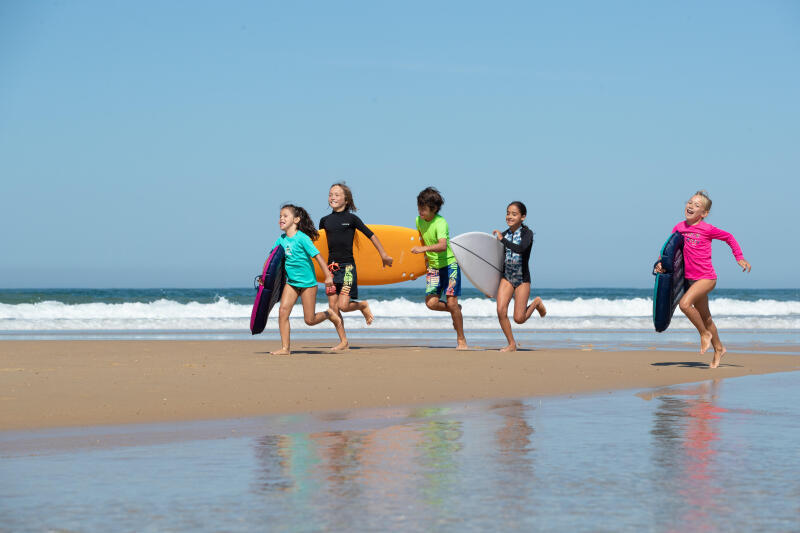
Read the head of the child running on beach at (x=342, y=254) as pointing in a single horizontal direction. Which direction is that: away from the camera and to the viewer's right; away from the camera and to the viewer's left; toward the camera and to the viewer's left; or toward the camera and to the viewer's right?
toward the camera and to the viewer's left

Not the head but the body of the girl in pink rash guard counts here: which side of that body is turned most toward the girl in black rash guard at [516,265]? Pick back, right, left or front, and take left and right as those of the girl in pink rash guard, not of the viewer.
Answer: right

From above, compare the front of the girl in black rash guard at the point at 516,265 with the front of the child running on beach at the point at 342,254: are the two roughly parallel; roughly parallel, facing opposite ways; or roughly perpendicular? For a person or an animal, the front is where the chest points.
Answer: roughly parallel

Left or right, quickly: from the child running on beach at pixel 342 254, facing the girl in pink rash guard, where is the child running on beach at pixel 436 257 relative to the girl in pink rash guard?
left

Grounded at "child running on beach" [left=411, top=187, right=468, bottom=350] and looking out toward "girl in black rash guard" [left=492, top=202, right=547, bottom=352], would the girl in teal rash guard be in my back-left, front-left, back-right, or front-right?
back-right

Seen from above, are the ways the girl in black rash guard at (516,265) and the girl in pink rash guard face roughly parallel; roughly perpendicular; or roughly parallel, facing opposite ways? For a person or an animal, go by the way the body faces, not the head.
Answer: roughly parallel

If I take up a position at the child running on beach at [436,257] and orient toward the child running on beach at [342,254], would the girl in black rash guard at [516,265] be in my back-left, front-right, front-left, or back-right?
back-left

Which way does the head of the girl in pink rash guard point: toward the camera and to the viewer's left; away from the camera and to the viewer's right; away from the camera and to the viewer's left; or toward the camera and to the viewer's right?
toward the camera and to the viewer's left

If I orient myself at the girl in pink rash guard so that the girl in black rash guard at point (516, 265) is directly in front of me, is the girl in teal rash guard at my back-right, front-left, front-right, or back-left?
front-left

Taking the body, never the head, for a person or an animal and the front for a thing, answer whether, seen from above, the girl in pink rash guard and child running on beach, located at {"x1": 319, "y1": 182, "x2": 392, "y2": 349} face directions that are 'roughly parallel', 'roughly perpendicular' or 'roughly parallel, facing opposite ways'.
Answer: roughly parallel

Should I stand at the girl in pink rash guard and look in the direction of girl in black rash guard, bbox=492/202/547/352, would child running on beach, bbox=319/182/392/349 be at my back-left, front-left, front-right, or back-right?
front-left

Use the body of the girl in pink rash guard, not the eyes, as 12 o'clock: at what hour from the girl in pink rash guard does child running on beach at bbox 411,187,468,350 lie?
The child running on beach is roughly at 2 o'clock from the girl in pink rash guard.

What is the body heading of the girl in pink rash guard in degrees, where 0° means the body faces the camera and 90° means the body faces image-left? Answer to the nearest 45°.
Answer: approximately 45°

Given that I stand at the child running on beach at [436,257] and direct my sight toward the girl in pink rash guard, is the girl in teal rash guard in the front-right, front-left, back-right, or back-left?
back-right

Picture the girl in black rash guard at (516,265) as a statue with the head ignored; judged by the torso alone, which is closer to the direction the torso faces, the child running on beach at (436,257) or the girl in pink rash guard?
the child running on beach
